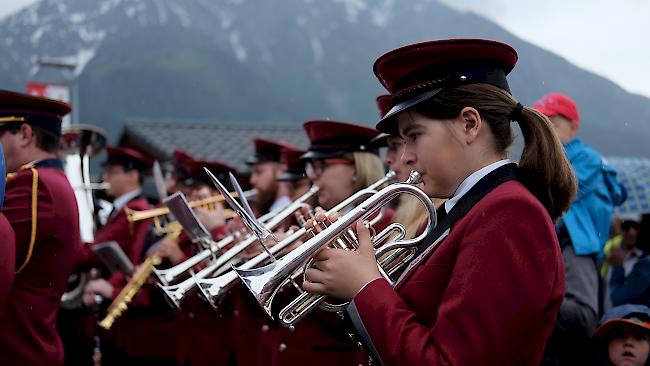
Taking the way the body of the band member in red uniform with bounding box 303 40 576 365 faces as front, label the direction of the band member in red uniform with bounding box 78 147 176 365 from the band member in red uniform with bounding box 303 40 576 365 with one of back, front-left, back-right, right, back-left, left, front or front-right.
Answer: front-right

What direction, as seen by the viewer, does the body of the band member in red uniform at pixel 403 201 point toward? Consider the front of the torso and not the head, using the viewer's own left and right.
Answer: facing to the left of the viewer

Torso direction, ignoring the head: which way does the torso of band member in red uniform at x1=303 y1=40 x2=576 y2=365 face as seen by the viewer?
to the viewer's left

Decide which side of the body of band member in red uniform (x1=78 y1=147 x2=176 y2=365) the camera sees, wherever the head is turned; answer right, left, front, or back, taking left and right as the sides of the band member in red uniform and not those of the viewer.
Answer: left

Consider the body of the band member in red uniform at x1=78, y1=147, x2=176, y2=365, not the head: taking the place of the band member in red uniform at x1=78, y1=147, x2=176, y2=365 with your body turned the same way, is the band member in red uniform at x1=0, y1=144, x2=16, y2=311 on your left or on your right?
on your left

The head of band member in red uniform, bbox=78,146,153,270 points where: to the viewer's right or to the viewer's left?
to the viewer's left

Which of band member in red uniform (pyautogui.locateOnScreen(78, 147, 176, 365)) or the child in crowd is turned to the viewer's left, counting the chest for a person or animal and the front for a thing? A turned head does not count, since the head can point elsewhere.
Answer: the band member in red uniform

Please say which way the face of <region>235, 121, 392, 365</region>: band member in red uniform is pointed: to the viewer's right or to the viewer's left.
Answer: to the viewer's left

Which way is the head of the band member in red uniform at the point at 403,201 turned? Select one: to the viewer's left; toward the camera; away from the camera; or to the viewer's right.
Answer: to the viewer's left

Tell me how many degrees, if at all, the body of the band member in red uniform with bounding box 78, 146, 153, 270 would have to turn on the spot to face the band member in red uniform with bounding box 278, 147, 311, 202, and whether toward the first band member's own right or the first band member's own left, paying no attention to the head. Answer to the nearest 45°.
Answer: approximately 135° to the first band member's own left

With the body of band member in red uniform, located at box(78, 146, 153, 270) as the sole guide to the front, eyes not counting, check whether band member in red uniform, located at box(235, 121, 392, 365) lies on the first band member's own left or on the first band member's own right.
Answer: on the first band member's own left
